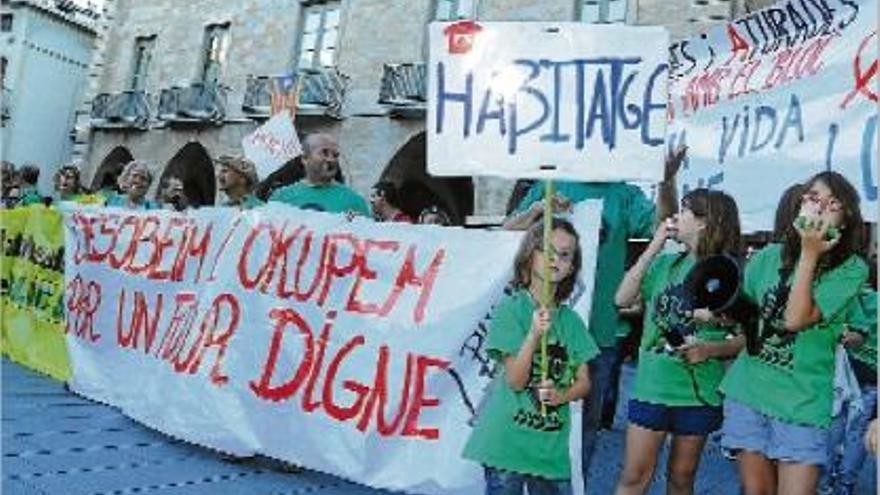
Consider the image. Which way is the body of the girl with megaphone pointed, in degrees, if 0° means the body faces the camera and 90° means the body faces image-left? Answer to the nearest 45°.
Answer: approximately 45°

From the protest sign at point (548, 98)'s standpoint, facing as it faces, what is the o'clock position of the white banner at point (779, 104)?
The white banner is roughly at 7 o'clock from the protest sign.

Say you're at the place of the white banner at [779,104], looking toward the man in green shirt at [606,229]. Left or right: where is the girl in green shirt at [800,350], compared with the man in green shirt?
left

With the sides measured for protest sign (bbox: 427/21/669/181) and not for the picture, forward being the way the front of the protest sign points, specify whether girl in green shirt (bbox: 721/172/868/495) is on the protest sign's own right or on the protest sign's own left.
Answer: on the protest sign's own left

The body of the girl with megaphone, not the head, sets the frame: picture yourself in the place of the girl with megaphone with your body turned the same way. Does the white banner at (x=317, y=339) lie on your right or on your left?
on your right

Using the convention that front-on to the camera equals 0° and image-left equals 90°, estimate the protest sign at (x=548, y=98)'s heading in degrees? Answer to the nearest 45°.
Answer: approximately 0°

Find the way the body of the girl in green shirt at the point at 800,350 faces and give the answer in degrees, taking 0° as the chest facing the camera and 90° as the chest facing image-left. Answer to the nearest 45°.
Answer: approximately 45°
